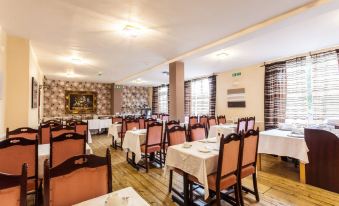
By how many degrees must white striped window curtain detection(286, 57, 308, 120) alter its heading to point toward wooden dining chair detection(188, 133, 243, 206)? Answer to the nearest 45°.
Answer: approximately 45° to its left

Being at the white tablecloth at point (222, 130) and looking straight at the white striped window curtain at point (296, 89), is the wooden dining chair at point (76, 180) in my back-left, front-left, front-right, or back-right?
back-right

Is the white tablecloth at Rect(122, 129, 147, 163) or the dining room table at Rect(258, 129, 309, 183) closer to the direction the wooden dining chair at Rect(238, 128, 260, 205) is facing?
the white tablecloth

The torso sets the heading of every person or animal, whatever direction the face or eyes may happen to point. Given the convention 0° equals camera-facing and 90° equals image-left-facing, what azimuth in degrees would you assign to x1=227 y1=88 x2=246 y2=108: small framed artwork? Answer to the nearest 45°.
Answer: approximately 45°

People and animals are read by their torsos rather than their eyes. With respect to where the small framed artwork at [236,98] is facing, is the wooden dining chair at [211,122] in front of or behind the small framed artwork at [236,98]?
in front

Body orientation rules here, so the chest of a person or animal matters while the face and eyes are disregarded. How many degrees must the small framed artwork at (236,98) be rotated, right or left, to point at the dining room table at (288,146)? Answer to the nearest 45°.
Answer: approximately 45° to its left
